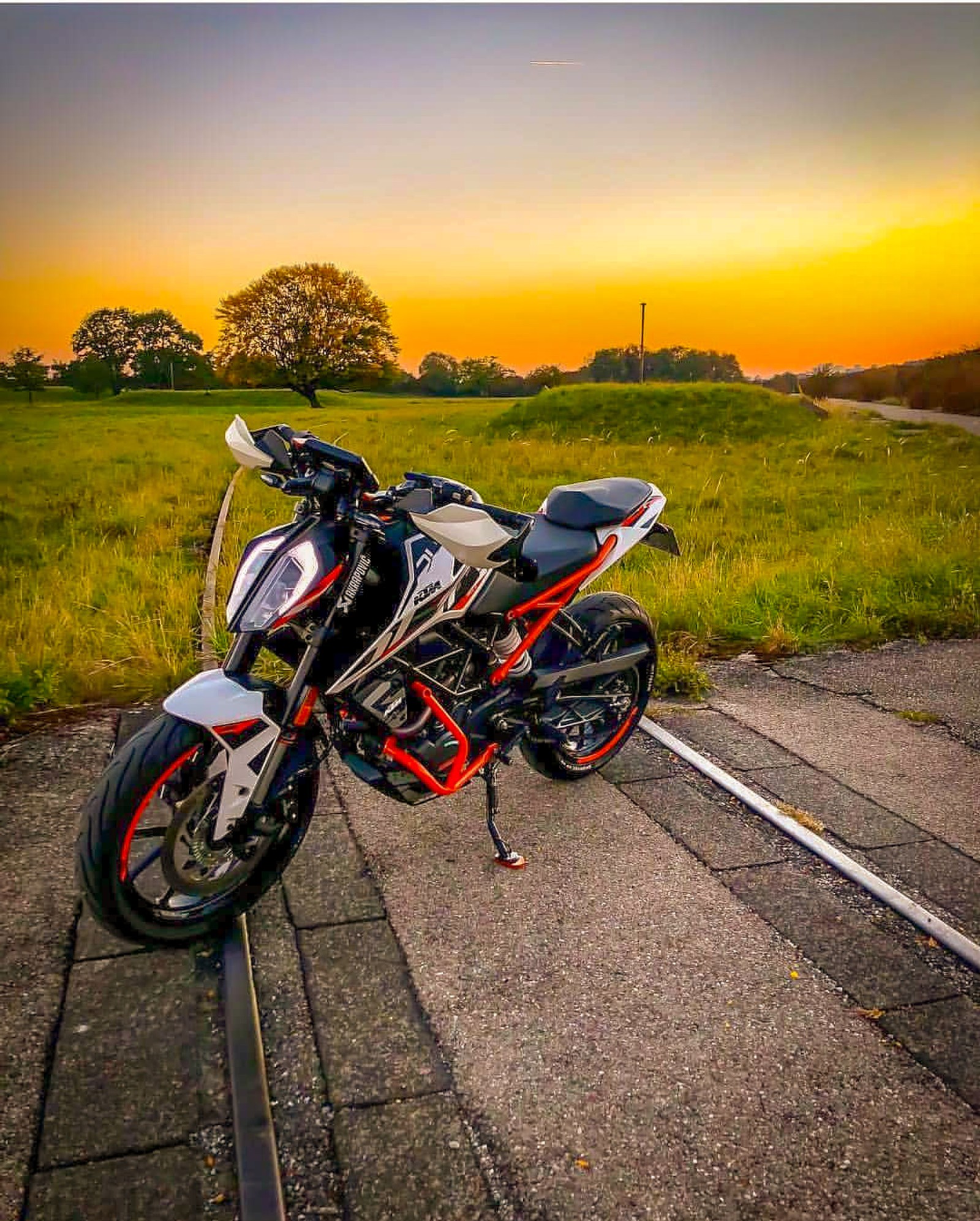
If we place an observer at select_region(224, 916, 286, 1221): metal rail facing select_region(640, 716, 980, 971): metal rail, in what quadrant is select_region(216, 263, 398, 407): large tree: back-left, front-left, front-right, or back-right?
front-left

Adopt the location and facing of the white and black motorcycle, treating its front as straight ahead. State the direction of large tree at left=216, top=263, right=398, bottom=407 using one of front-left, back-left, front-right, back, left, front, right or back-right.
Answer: back-right

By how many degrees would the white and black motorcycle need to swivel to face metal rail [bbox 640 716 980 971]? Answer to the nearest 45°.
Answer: approximately 135° to its left

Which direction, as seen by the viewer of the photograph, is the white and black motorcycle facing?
facing the viewer and to the left of the viewer
